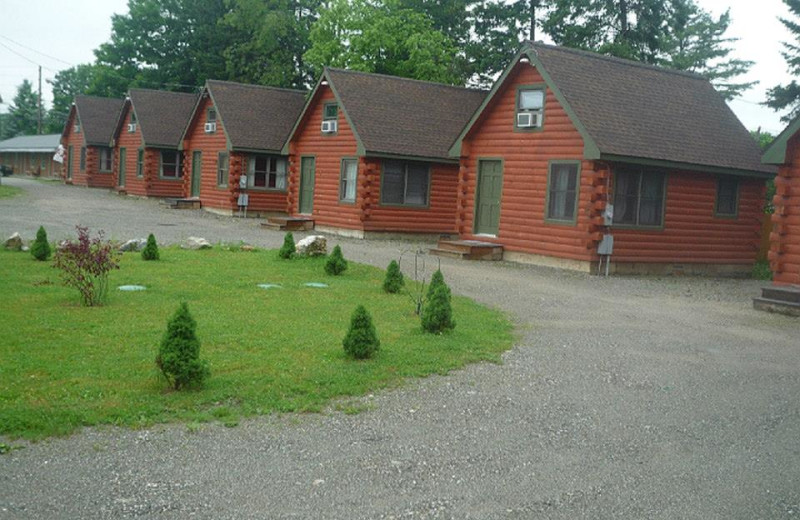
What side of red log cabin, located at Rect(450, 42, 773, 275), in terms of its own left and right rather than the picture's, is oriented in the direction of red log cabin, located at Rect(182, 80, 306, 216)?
right

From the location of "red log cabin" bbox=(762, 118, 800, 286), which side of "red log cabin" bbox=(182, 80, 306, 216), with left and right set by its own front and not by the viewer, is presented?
left

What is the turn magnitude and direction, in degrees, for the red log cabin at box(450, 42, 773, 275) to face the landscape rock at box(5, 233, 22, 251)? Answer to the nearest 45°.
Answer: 0° — it already faces it

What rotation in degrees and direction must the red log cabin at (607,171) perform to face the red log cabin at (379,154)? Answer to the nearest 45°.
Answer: approximately 90° to its right

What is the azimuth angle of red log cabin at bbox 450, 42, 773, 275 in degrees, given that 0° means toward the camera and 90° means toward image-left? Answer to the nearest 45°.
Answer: approximately 45°

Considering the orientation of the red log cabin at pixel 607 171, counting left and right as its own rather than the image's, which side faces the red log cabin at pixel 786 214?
left

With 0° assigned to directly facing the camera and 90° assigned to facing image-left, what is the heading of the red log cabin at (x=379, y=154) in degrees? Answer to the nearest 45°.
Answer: approximately 45°

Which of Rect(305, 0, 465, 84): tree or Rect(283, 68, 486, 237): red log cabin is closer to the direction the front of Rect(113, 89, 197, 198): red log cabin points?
the red log cabin

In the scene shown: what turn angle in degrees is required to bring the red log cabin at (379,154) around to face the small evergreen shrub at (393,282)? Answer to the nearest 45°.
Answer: approximately 45° to its left

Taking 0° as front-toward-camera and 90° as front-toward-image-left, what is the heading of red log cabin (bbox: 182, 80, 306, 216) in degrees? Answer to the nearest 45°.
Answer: approximately 45°

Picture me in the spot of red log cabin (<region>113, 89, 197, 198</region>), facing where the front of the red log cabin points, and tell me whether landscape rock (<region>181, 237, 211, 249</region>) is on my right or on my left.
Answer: on my left

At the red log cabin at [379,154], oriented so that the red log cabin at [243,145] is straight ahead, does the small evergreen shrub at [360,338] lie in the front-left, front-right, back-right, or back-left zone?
back-left
